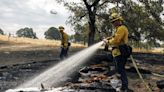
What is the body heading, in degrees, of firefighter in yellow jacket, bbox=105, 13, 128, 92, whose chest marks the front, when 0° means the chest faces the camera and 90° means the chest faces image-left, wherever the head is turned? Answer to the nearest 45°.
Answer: approximately 90°
